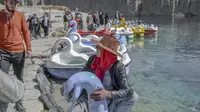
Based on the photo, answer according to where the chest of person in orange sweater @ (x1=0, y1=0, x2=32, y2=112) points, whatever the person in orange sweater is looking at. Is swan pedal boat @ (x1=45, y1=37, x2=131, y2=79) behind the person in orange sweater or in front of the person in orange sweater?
behind

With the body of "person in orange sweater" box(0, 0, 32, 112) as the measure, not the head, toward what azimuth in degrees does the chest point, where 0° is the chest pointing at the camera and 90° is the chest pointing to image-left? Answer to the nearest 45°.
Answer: approximately 0°

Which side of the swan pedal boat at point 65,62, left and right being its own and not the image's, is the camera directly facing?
left

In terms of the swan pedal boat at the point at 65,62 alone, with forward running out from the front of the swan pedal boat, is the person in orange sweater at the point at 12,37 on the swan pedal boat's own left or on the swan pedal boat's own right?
on the swan pedal boat's own left

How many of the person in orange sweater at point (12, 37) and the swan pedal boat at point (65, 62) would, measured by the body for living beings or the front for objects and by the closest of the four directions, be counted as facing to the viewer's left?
1

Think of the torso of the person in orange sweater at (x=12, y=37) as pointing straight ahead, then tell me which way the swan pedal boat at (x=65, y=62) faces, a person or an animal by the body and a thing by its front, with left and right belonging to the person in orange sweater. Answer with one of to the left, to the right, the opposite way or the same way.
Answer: to the right

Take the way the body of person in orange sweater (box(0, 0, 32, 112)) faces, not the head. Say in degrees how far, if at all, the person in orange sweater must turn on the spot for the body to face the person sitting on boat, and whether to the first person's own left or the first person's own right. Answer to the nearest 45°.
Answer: approximately 45° to the first person's own left
